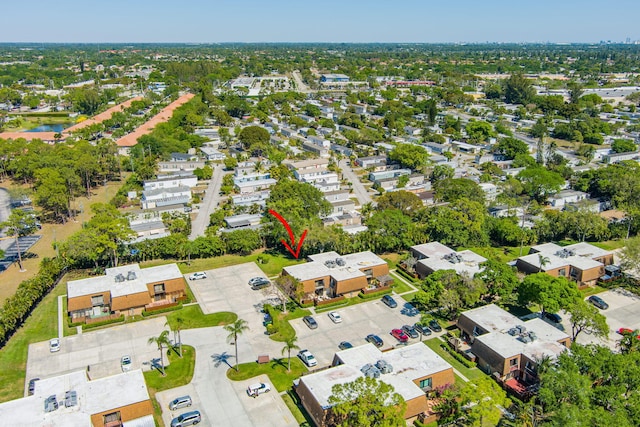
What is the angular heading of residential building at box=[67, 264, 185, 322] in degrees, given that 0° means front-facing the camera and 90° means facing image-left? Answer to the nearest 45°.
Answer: approximately 0°

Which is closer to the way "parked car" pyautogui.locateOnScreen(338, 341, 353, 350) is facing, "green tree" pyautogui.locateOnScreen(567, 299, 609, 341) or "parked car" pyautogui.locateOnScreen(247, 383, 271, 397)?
the green tree
